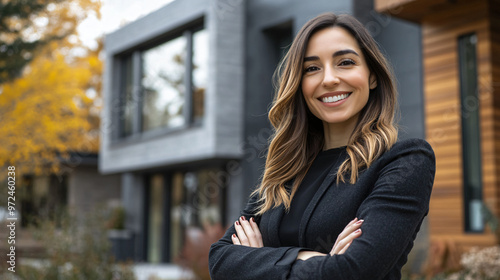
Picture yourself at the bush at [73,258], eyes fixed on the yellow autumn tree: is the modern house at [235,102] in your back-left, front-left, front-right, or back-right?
front-right

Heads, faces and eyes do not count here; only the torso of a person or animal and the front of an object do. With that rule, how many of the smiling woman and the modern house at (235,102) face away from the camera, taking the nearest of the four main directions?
0

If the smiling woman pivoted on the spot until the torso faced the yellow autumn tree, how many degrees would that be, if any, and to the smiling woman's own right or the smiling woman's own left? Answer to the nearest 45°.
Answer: approximately 90° to the smiling woman's own right

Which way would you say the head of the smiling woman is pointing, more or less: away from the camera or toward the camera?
toward the camera

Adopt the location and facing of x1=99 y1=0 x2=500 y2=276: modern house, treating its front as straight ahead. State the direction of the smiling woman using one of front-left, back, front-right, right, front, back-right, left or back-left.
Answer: front-left

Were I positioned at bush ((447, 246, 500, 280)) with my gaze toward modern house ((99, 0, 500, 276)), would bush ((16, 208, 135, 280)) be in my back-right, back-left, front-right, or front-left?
front-left

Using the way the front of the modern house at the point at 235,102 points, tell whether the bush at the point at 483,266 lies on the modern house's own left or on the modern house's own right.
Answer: on the modern house's own left

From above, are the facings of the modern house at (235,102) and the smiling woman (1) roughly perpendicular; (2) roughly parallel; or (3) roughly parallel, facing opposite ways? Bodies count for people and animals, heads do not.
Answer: roughly parallel

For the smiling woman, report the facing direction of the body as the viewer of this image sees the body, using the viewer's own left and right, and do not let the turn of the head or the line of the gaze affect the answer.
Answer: facing the viewer and to the left of the viewer

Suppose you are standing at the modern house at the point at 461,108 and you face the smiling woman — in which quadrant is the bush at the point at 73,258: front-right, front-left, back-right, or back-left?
front-right

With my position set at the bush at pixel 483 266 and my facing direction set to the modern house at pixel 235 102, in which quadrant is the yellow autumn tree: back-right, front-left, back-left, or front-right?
front-left

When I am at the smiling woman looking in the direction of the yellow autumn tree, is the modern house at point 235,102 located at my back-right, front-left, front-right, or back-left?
front-right

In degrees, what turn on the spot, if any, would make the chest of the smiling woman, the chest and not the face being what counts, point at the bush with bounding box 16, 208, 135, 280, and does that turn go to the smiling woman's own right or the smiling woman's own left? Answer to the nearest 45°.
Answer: approximately 90° to the smiling woman's own right

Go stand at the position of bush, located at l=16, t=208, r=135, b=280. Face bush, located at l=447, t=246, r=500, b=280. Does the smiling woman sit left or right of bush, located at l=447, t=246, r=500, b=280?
right
